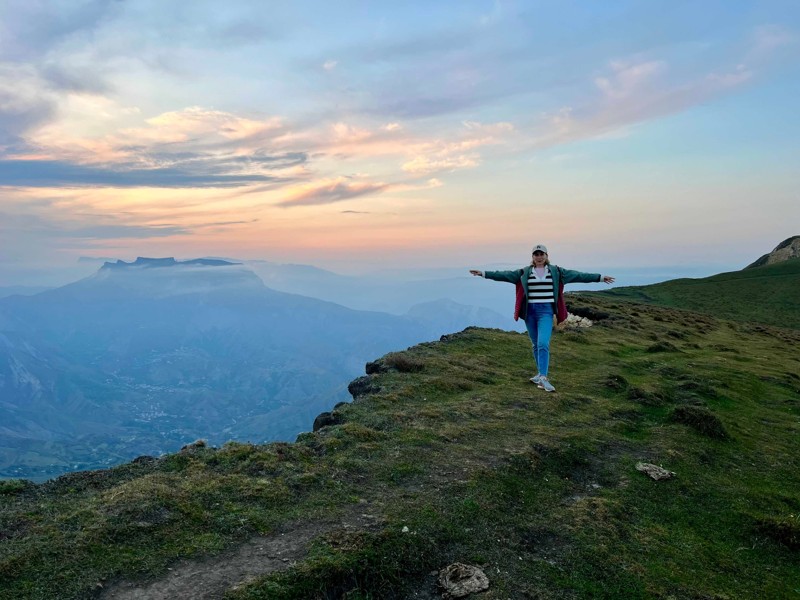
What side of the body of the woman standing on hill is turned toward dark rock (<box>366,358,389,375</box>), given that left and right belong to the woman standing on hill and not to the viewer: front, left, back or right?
right

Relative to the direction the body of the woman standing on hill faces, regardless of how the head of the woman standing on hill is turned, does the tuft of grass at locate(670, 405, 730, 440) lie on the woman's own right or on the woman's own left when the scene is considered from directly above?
on the woman's own left

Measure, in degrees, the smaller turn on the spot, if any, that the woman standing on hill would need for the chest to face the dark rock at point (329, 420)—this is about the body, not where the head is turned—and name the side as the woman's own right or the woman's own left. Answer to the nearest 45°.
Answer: approximately 45° to the woman's own right

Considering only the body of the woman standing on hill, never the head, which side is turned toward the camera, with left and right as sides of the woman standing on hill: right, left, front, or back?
front

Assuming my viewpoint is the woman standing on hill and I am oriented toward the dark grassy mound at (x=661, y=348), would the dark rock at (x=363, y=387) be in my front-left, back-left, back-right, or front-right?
back-left

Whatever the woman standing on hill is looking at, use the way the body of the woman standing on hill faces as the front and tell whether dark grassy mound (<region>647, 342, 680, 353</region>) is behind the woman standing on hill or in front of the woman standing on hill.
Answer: behind

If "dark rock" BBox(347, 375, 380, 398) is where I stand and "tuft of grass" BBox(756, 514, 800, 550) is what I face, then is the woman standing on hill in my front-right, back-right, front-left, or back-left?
front-left

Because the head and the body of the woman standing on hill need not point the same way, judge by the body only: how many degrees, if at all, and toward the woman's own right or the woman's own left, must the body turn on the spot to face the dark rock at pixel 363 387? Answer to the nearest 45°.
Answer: approximately 90° to the woman's own right

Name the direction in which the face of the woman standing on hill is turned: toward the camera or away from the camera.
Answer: toward the camera

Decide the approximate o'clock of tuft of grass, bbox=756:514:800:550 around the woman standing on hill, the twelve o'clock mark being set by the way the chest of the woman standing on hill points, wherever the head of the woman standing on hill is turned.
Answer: The tuft of grass is roughly at 11 o'clock from the woman standing on hill.
